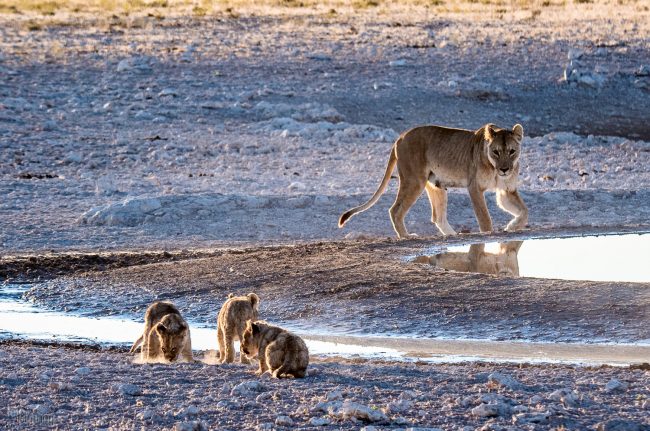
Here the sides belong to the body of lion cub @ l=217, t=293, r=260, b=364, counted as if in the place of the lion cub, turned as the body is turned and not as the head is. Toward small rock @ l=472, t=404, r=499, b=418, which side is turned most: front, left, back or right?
right

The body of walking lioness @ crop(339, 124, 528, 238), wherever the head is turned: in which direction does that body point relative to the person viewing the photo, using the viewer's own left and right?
facing to the right of the viewer

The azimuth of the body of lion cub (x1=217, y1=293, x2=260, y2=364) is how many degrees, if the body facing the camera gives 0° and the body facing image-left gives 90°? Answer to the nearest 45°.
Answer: approximately 225°

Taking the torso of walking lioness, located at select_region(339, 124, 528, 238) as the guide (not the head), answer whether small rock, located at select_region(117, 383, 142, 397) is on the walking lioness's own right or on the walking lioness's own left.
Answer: on the walking lioness's own right

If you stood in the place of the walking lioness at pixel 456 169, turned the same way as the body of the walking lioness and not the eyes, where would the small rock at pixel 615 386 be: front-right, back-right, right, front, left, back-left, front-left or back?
right

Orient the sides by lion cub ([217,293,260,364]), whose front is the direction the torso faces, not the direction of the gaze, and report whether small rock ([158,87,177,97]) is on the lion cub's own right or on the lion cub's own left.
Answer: on the lion cub's own left

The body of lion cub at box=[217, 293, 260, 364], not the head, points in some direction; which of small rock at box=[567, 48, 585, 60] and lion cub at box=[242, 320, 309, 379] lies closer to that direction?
the small rock

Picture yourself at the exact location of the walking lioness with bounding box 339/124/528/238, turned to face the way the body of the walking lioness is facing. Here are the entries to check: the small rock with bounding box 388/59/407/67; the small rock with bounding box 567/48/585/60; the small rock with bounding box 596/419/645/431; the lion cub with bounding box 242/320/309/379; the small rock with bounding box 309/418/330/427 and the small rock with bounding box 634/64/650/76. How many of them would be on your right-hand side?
3

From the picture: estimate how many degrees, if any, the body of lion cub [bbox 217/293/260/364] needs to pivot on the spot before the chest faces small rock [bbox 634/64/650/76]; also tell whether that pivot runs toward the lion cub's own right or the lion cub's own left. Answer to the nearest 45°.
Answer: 0° — it already faces it

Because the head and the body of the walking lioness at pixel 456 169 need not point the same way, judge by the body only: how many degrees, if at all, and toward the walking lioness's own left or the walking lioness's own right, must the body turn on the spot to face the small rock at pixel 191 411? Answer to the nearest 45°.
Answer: approximately 90° to the walking lioness's own right

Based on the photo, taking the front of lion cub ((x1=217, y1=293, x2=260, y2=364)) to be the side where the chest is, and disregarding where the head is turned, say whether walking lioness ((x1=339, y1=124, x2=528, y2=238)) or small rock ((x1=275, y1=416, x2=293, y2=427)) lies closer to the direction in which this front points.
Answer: the walking lioness

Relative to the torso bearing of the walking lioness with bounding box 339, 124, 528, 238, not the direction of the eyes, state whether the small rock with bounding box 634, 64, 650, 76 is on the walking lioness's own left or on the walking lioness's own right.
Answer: on the walking lioness's own left

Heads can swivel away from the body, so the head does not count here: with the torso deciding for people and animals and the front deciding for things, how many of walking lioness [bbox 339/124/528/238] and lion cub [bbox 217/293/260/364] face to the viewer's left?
0

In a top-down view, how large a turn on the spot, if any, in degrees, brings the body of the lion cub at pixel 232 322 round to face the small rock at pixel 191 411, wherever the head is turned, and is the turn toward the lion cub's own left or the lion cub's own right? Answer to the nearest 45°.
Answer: approximately 135° to the lion cub's own right

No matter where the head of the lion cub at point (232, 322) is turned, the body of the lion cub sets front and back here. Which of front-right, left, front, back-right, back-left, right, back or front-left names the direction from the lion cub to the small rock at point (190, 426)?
back-right
